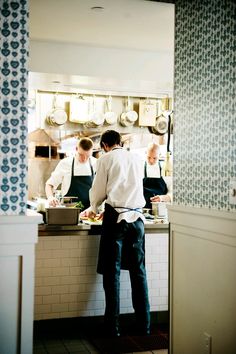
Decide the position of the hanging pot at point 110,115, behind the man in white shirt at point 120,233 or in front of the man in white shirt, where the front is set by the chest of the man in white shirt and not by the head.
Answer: in front

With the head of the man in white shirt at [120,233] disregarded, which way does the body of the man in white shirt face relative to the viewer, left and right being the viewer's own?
facing away from the viewer and to the left of the viewer

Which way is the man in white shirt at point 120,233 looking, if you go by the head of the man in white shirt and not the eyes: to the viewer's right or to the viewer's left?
to the viewer's left

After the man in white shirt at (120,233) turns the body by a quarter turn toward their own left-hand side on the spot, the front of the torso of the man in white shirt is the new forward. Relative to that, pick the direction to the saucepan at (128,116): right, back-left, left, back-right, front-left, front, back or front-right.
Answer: back-right

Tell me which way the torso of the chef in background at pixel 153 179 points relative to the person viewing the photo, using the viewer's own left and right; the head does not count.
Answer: facing the viewer

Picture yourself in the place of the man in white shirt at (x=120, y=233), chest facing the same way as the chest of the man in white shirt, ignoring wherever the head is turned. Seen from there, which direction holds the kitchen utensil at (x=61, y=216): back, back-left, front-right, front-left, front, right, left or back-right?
front-left

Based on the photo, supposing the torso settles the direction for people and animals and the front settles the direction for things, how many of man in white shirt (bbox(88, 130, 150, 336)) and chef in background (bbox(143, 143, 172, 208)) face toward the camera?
1

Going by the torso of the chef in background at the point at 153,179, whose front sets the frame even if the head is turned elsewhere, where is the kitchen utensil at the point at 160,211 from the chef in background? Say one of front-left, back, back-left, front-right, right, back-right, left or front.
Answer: front
